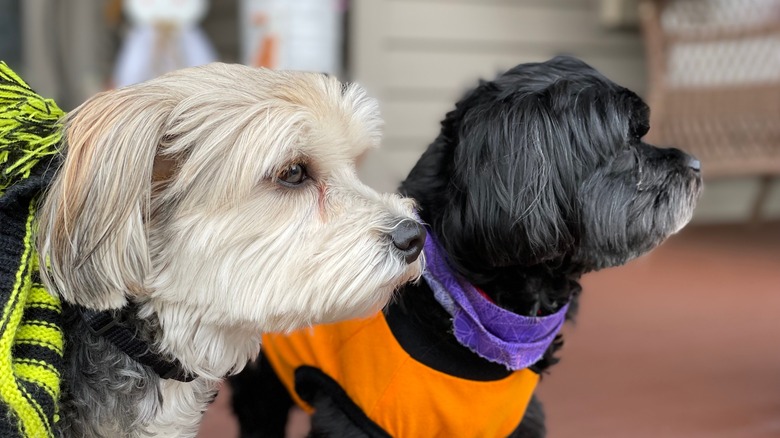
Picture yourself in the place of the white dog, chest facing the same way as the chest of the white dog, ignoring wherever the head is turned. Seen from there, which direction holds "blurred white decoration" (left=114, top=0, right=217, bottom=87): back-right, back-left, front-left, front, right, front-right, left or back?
left

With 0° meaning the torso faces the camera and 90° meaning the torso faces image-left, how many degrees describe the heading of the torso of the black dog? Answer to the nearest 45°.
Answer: approximately 270°

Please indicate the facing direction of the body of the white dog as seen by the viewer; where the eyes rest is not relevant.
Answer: to the viewer's right

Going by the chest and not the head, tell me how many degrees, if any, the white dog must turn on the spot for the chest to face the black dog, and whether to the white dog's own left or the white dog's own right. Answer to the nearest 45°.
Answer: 0° — it already faces it

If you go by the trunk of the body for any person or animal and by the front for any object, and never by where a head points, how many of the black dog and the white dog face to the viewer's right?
2

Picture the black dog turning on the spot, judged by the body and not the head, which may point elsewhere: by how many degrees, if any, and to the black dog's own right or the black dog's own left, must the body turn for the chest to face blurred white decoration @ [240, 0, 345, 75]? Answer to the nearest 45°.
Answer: approximately 135° to the black dog's own left

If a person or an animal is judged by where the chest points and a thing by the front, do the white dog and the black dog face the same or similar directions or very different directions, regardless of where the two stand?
same or similar directions

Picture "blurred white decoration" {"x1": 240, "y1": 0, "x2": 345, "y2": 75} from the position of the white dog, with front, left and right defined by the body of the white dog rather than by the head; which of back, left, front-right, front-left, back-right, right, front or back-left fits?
left

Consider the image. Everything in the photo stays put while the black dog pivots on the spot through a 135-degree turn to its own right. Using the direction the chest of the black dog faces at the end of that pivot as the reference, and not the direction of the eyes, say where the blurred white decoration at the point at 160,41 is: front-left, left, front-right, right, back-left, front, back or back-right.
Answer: right
